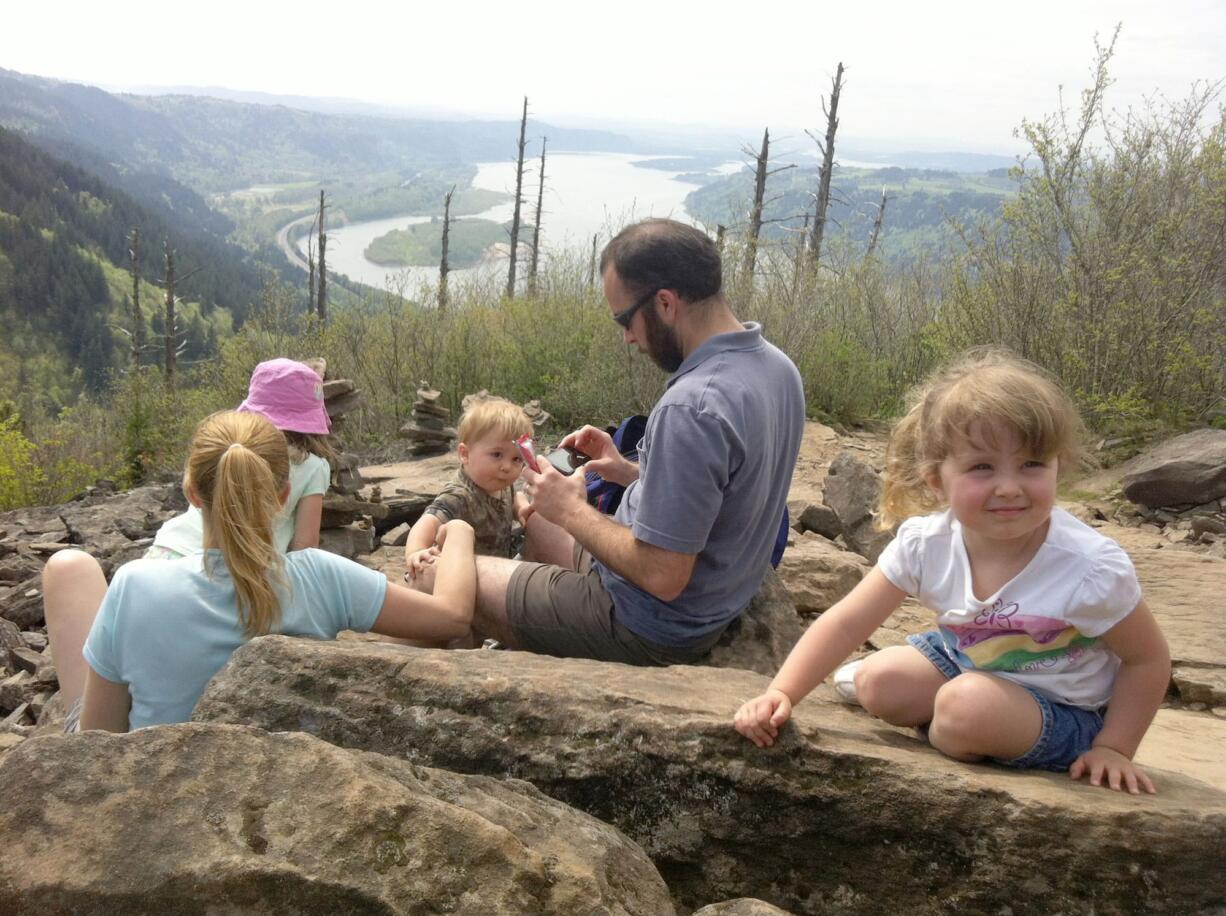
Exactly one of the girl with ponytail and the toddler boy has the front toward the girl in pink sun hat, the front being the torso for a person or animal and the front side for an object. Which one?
the girl with ponytail

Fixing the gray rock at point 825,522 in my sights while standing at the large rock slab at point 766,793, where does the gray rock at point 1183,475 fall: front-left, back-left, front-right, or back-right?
front-right

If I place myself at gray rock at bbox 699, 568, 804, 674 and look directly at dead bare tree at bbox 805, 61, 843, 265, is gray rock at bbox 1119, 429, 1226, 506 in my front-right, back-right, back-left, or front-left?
front-right

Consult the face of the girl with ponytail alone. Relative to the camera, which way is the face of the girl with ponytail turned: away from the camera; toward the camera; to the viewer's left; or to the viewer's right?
away from the camera

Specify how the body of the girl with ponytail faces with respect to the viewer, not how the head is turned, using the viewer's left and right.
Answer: facing away from the viewer

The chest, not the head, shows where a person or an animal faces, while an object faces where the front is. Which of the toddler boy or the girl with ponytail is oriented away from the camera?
the girl with ponytail

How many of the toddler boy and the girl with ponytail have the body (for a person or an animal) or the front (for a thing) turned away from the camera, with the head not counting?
1

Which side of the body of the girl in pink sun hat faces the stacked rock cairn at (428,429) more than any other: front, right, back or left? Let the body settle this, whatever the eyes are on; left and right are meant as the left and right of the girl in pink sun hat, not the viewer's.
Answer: front

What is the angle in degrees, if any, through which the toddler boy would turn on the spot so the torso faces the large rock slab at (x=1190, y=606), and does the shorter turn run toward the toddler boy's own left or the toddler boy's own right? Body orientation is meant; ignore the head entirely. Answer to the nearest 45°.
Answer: approximately 45° to the toddler boy's own left

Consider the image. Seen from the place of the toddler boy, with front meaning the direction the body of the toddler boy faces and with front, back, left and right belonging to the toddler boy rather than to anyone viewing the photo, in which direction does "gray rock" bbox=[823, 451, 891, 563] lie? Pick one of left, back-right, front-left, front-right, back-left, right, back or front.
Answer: left

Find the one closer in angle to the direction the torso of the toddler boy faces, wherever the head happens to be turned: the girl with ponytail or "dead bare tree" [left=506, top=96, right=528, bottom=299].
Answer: the girl with ponytail

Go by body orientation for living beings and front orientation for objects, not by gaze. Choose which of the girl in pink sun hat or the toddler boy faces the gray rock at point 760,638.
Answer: the toddler boy
